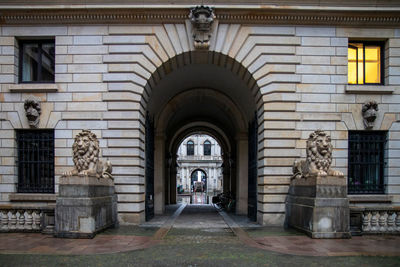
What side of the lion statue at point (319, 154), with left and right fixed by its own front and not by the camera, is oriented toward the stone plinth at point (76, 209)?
right

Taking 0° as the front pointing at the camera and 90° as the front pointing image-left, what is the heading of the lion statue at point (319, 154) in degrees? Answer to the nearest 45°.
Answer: approximately 315°

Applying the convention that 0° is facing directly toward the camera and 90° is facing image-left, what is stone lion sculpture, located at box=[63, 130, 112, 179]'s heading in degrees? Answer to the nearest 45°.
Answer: approximately 45°
